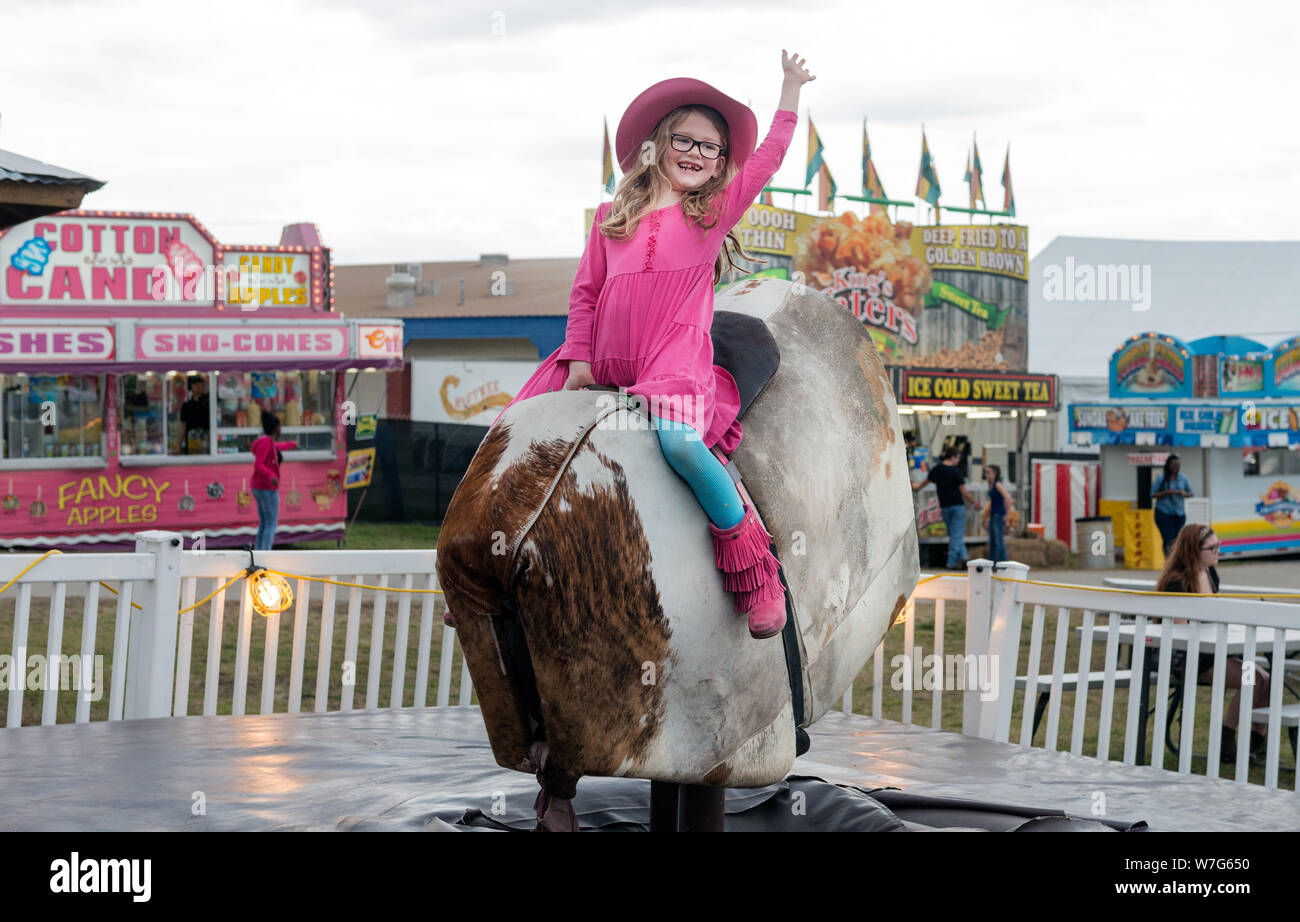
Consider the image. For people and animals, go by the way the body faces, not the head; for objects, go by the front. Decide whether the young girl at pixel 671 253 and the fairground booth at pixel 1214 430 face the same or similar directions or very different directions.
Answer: same or similar directions

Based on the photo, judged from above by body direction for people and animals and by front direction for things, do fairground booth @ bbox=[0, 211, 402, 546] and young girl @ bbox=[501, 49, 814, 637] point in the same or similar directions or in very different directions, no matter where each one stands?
same or similar directions

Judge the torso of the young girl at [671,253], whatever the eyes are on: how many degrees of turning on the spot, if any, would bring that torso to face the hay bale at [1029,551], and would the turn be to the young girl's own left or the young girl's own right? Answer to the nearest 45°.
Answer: approximately 180°

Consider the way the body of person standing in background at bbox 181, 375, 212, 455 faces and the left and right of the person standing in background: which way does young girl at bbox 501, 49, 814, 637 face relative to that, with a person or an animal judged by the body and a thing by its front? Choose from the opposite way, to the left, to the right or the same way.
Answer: the same way

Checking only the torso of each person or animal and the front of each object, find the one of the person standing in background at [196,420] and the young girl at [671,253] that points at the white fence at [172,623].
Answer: the person standing in background

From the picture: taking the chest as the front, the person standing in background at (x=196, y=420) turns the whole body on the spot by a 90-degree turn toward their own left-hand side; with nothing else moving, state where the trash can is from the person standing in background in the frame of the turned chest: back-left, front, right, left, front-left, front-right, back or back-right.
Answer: front

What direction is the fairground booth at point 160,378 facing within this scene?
toward the camera

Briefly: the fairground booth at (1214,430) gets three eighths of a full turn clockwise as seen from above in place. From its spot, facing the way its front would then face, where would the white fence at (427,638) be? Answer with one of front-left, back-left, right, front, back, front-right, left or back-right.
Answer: back-left

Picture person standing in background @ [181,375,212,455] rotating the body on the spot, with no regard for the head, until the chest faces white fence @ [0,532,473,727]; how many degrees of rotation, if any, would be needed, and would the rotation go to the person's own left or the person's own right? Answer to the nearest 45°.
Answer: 0° — they already face it

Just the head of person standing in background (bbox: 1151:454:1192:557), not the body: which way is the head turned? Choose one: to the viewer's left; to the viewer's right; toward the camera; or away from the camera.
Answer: toward the camera

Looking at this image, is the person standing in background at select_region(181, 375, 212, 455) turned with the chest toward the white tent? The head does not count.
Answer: no

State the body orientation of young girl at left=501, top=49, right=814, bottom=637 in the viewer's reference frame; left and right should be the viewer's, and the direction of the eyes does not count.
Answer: facing the viewer
